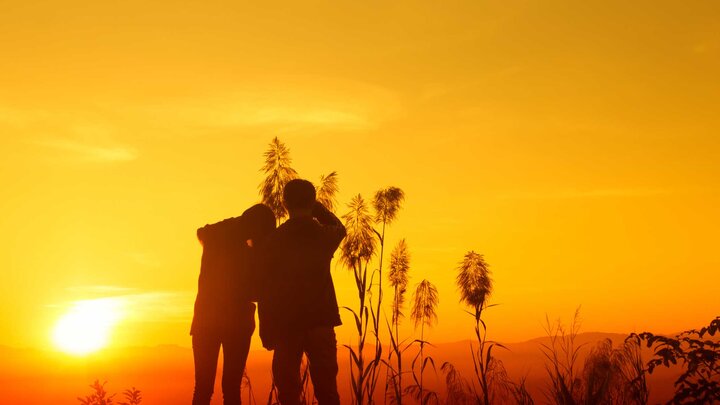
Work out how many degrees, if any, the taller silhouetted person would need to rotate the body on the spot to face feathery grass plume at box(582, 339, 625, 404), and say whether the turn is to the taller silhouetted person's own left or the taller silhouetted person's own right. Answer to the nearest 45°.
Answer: approximately 45° to the taller silhouetted person's own right

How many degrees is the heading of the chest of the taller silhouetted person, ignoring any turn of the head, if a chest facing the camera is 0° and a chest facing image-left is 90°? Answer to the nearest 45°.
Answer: approximately 180°

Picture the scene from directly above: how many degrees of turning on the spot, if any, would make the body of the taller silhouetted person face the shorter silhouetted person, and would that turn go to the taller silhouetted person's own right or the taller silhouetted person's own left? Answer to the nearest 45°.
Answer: approximately 45° to the taller silhouetted person's own left
